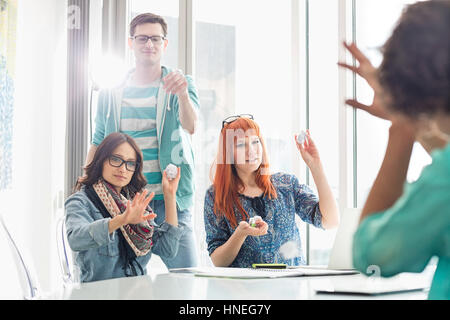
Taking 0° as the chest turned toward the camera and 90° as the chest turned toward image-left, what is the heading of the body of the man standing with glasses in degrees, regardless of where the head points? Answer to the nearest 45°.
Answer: approximately 0°

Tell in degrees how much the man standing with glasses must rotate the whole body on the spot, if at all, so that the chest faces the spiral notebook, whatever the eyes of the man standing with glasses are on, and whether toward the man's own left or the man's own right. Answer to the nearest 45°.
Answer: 0° — they already face it

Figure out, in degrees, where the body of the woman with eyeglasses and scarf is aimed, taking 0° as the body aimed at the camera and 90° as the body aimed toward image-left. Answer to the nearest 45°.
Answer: approximately 315°
